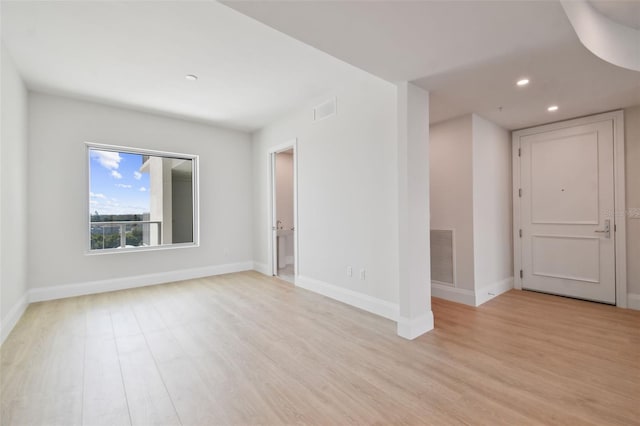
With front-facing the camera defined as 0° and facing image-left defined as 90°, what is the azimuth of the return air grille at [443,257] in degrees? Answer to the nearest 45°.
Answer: approximately 45°

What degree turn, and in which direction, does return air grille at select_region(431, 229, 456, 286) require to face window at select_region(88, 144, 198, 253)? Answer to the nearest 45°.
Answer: approximately 45° to its right
